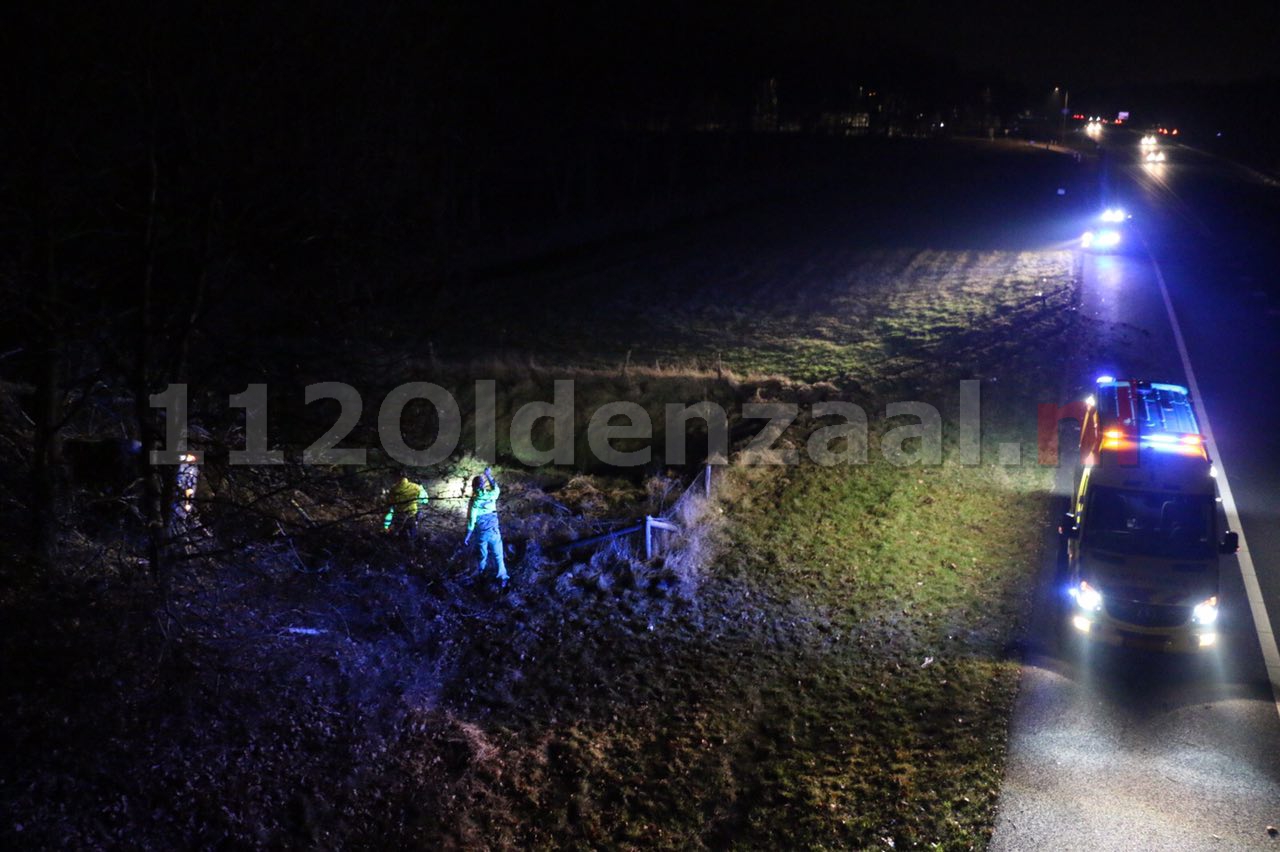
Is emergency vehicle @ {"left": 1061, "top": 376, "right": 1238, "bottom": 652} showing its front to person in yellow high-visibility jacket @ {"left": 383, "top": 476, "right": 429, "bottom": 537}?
no

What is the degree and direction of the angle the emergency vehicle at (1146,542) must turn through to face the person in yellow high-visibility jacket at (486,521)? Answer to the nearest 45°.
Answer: approximately 90° to its right

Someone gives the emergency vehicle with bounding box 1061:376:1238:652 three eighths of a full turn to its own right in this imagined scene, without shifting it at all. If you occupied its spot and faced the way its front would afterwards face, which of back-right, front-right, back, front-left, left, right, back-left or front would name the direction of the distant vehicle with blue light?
front-right

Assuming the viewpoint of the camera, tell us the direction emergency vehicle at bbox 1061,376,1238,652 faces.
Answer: facing the viewer
